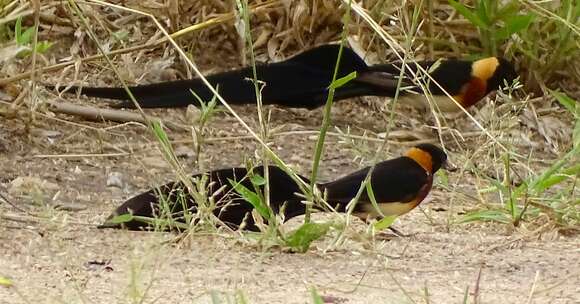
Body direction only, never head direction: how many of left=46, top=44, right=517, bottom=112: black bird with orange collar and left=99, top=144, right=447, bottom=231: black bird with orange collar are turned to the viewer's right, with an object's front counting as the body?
2

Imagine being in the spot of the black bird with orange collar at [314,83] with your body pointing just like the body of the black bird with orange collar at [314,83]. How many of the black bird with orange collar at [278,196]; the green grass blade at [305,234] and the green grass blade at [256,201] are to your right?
3

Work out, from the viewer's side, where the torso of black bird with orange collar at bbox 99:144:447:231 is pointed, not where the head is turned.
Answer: to the viewer's right

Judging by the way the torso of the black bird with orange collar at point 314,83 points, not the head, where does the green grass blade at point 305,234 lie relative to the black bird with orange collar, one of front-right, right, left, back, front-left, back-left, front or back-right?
right

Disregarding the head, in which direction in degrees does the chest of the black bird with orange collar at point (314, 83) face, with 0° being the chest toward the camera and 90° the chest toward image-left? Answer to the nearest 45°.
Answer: approximately 270°

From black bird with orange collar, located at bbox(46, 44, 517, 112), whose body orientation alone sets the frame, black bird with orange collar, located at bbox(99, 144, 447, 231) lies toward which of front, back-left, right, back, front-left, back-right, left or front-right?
right

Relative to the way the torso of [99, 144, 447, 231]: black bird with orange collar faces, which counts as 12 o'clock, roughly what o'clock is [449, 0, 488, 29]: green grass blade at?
The green grass blade is roughly at 10 o'clock from the black bird with orange collar.

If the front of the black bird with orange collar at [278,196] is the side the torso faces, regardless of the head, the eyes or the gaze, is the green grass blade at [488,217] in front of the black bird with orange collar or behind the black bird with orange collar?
in front

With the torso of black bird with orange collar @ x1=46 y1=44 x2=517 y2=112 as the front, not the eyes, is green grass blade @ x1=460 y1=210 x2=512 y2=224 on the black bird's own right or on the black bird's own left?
on the black bird's own right
